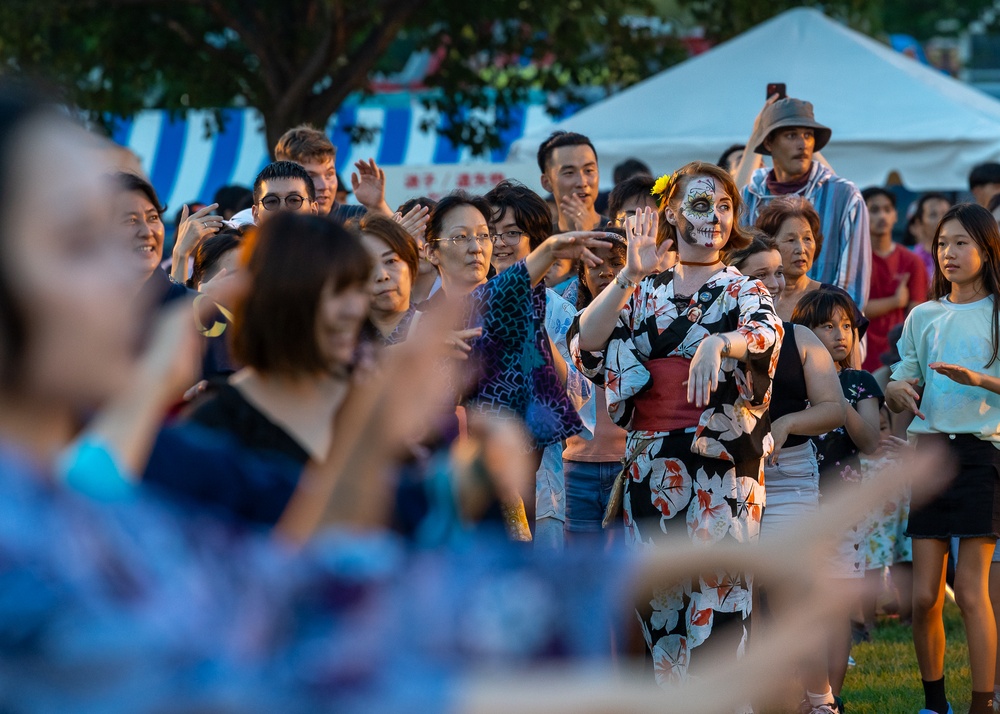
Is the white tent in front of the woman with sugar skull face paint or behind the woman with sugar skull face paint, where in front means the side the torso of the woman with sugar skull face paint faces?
behind

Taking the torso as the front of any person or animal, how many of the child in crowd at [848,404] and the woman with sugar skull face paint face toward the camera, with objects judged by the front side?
2

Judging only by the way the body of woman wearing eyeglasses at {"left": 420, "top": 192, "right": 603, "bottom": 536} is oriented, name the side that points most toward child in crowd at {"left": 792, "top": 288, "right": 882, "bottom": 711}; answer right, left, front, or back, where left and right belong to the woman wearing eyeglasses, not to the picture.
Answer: left

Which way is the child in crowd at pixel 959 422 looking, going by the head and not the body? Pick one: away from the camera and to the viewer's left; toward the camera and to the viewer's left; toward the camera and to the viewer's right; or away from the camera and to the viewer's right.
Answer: toward the camera and to the viewer's left

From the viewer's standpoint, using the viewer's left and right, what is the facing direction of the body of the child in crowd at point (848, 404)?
facing the viewer

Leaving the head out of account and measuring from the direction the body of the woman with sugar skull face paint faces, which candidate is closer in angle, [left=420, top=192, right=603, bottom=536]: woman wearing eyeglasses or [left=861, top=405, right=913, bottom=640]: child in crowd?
the woman wearing eyeglasses

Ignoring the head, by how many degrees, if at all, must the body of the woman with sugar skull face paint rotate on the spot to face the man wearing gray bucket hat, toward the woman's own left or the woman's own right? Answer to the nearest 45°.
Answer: approximately 180°

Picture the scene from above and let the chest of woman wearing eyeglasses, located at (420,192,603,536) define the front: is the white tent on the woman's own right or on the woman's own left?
on the woman's own left

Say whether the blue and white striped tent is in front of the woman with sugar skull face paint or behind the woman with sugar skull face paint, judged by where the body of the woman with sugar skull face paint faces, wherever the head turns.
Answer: behind

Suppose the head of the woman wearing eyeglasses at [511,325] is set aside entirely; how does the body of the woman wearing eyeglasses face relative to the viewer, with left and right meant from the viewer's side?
facing the viewer and to the right of the viewer
